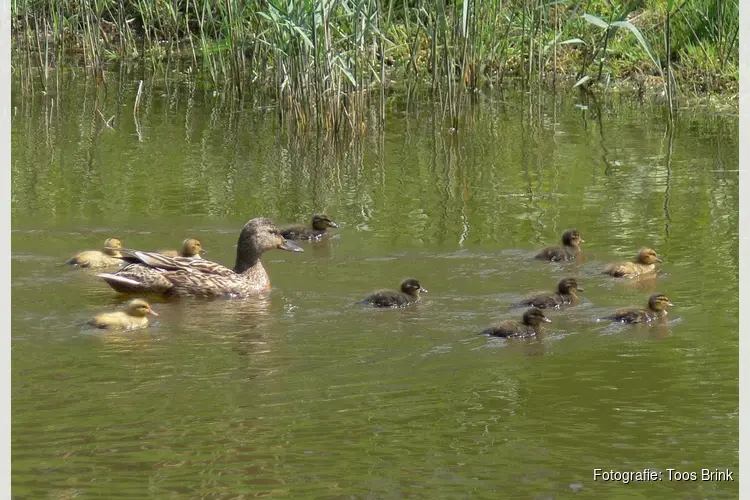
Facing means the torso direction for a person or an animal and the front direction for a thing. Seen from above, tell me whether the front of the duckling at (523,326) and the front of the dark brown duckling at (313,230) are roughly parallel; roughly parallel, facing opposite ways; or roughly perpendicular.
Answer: roughly parallel

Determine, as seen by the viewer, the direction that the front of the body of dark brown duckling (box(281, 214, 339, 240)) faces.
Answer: to the viewer's right

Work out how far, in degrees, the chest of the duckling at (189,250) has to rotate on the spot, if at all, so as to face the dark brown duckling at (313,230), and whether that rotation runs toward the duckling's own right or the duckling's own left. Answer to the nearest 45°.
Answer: approximately 45° to the duckling's own left

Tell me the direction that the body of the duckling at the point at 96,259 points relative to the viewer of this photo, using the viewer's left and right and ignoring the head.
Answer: facing to the right of the viewer

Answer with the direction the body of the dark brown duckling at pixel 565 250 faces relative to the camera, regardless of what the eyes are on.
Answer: to the viewer's right

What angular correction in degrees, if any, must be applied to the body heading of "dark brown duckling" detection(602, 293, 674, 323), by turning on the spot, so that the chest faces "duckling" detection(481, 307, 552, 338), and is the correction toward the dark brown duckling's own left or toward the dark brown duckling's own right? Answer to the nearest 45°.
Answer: approximately 135° to the dark brown duckling's own right

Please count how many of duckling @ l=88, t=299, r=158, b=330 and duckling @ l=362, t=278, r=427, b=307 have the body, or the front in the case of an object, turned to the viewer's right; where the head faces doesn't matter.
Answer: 2

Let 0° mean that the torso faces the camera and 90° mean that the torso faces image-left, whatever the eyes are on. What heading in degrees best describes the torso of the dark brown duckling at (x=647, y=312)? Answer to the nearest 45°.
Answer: approximately 270°

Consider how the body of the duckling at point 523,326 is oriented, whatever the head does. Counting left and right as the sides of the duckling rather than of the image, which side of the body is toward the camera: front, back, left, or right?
right

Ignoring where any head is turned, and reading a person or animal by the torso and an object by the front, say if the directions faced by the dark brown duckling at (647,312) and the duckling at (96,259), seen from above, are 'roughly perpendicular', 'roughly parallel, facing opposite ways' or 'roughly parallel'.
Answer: roughly parallel

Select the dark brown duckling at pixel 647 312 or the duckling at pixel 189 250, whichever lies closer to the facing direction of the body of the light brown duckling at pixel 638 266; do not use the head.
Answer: the dark brown duckling

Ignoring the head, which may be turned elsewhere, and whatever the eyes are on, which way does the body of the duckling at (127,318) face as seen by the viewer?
to the viewer's right

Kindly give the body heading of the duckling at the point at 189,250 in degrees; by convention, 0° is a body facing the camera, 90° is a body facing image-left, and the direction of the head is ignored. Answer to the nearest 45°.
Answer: approximately 270°

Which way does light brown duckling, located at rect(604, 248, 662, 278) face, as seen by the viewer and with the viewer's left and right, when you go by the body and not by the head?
facing to the right of the viewer

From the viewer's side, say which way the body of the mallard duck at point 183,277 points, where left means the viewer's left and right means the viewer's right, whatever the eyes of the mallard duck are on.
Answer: facing to the right of the viewer

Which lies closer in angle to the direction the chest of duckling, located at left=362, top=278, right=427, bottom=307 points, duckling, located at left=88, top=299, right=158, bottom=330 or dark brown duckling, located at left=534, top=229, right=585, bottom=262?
the dark brown duckling
